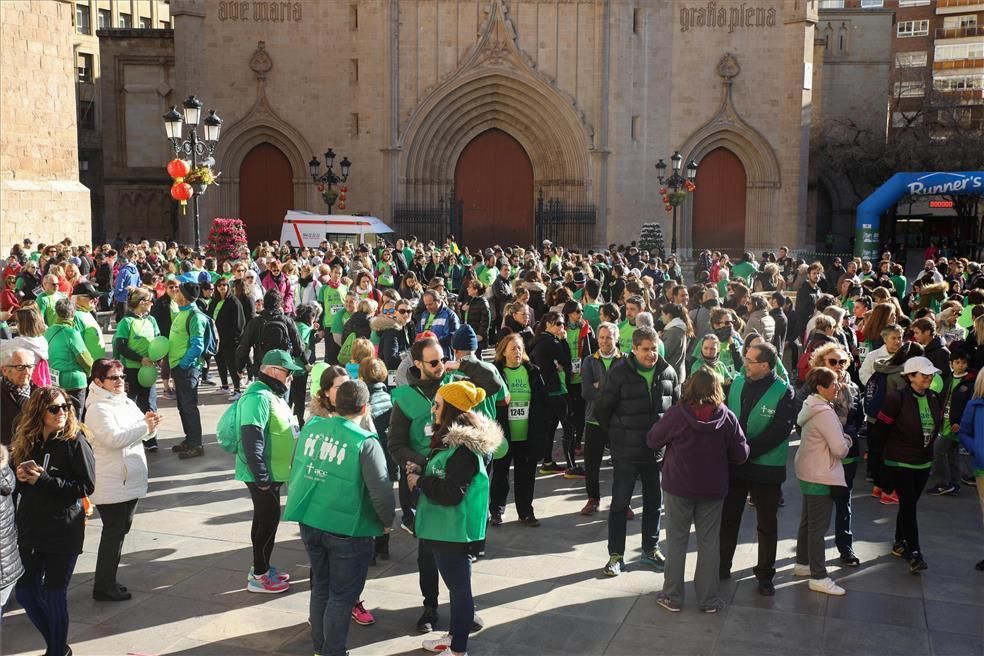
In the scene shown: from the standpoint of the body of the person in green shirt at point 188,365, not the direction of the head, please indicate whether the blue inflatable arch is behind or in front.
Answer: behind

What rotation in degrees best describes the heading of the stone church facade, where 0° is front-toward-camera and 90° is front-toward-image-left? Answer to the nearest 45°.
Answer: approximately 0°

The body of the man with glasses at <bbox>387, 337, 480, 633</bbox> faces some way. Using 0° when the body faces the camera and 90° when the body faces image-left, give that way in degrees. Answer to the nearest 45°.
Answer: approximately 315°

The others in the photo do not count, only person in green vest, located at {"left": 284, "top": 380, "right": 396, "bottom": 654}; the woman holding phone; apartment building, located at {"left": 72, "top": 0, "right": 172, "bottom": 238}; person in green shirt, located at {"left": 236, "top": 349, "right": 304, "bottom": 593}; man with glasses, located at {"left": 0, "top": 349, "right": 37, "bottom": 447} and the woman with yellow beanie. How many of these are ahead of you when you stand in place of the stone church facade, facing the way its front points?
5

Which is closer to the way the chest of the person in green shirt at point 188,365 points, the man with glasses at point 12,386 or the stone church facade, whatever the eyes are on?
the man with glasses
